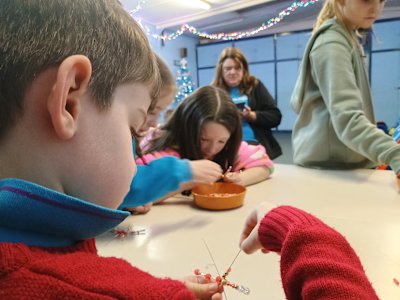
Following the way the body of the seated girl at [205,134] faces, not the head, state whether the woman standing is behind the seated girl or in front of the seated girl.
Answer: behind

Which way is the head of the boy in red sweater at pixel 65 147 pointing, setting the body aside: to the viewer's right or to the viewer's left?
to the viewer's right

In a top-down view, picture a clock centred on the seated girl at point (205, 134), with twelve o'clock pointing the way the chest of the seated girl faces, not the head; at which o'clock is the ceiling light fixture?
The ceiling light fixture is roughly at 6 o'clock from the seated girl.

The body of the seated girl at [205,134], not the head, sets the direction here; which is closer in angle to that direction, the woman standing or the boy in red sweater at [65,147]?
the boy in red sweater

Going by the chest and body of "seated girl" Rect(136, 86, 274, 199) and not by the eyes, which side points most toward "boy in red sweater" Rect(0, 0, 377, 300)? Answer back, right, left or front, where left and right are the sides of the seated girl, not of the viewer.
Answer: front

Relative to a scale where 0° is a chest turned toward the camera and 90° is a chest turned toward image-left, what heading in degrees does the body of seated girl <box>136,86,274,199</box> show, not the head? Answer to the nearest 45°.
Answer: approximately 0°

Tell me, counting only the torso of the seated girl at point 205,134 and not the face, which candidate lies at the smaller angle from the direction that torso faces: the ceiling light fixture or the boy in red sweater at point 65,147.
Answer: the boy in red sweater
